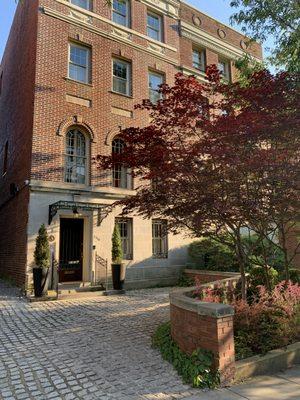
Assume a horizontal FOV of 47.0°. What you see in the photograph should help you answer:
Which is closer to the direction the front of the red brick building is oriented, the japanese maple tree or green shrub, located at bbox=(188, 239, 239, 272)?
the japanese maple tree

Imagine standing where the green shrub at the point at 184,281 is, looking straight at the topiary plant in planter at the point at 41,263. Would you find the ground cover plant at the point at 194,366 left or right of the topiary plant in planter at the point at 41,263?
left

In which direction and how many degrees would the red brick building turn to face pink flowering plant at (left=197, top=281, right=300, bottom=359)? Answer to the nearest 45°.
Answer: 0° — it already faces it

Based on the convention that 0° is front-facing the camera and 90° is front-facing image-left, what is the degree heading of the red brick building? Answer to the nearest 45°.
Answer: approximately 315°

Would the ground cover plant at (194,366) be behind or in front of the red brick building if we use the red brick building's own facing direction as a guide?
in front

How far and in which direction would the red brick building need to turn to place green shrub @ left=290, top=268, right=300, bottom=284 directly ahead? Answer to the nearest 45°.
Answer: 0° — it already faces it

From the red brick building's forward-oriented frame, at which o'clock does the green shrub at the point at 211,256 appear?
The green shrub is roughly at 10 o'clock from the red brick building.

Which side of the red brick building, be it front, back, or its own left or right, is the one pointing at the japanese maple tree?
front

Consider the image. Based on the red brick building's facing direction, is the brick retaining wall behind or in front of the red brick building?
in front

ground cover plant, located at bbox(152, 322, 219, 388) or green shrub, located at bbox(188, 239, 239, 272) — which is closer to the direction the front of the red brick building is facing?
the ground cover plant
